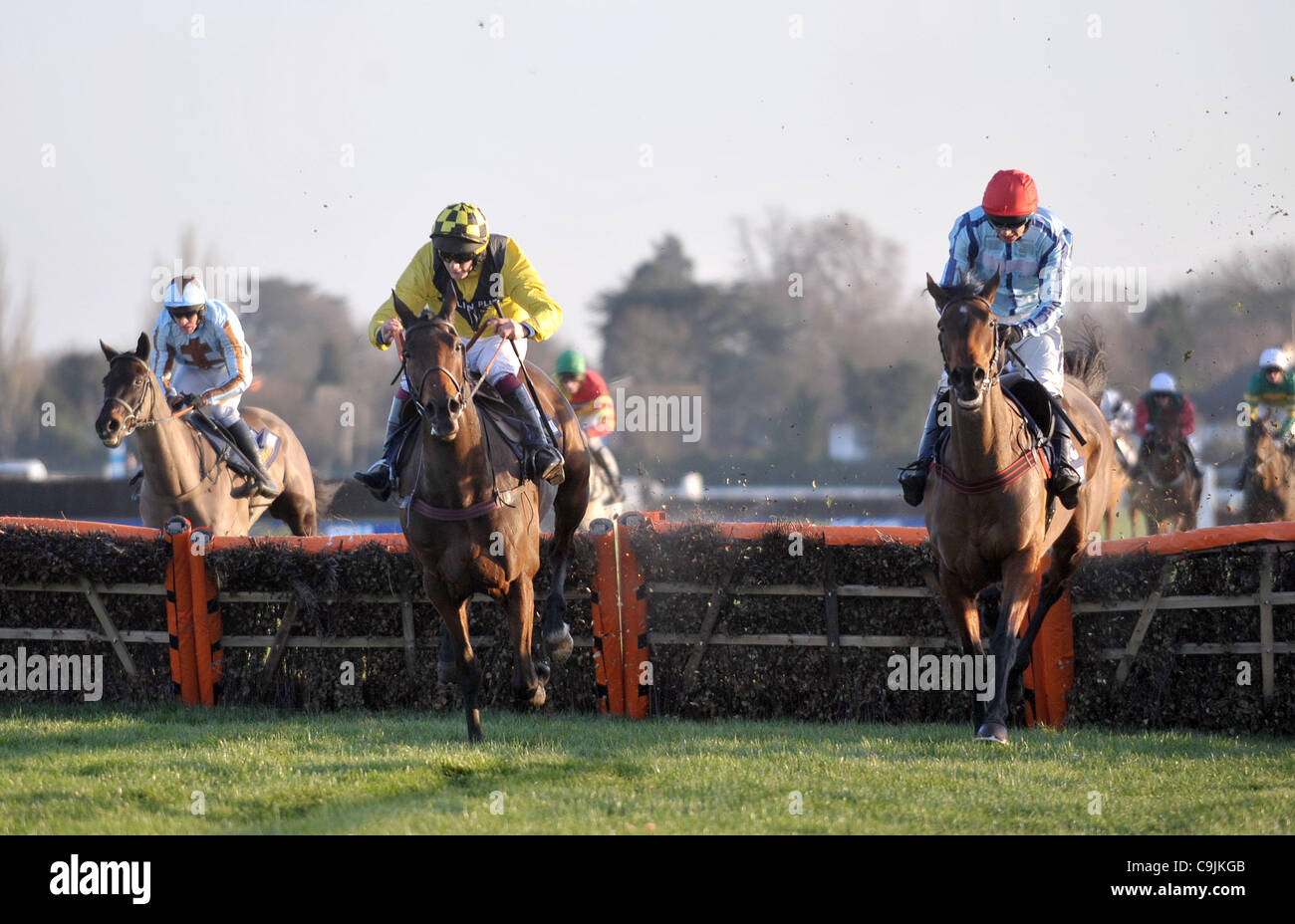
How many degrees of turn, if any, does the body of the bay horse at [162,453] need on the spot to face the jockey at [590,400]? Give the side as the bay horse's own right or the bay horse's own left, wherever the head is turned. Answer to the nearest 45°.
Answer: approximately 180°

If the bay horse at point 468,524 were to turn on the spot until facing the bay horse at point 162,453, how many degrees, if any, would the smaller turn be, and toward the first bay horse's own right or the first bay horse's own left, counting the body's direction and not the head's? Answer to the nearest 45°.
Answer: approximately 135° to the first bay horse's own right

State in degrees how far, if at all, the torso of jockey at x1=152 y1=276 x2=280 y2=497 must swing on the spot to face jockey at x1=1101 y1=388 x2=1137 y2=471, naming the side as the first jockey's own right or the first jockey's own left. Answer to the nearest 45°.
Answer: approximately 135° to the first jockey's own left

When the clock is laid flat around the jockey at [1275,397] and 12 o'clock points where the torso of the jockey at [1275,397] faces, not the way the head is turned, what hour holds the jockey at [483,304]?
the jockey at [483,304] is roughly at 1 o'clock from the jockey at [1275,397].

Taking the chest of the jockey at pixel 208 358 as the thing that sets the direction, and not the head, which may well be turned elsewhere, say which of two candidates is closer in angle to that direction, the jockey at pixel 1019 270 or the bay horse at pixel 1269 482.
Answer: the jockey
